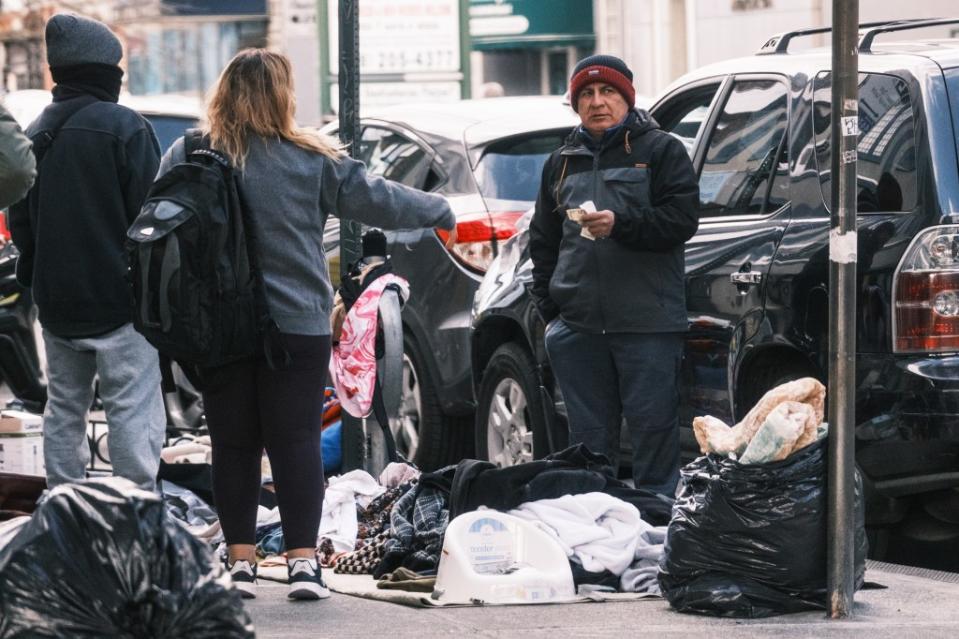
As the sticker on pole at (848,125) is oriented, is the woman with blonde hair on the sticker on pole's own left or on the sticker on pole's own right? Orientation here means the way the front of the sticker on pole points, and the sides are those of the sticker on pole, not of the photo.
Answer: on the sticker on pole's own right

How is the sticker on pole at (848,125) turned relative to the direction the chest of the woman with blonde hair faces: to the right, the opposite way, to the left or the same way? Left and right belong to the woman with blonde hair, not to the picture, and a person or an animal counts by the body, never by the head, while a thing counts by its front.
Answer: the opposite way

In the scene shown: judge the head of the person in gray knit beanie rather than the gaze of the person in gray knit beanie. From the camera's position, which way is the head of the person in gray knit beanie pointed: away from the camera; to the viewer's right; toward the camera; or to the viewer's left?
away from the camera

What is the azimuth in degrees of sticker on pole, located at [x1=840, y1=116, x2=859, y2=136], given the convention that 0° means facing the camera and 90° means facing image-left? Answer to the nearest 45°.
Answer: approximately 0°

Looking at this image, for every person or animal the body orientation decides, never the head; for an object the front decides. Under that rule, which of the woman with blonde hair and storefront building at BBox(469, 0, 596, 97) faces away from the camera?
the woman with blonde hair

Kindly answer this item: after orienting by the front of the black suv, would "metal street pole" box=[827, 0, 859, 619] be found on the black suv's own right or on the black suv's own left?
on the black suv's own left

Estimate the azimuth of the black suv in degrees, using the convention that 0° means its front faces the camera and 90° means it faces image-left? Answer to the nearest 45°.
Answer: approximately 135°

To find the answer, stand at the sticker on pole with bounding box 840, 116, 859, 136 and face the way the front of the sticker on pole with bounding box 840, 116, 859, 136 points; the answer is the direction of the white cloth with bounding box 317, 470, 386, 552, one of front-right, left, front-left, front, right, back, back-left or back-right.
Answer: back-right

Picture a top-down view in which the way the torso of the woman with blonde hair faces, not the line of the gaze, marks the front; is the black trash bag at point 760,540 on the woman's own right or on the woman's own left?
on the woman's own right

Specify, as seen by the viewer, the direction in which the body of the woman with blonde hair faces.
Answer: away from the camera

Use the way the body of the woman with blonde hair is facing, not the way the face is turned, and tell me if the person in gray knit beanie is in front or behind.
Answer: in front

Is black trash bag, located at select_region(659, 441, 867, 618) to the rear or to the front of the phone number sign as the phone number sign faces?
to the front

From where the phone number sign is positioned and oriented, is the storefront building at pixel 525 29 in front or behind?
behind
